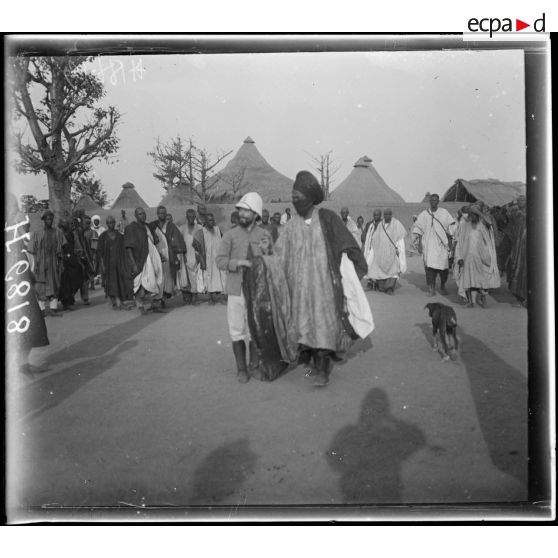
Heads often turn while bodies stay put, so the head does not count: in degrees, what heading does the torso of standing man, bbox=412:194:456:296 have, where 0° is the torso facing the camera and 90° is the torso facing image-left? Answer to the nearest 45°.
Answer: approximately 0°

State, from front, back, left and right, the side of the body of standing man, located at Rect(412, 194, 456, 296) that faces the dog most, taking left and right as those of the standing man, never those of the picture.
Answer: front

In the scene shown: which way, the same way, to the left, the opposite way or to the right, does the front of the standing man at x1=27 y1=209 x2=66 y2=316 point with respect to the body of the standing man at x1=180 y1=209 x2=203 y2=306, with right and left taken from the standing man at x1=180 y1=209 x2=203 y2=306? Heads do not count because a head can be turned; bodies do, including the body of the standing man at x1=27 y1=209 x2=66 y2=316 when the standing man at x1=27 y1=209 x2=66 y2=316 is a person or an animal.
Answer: the same way

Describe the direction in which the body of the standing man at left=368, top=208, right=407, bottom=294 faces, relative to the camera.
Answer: toward the camera

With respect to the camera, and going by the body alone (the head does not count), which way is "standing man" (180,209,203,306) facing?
toward the camera

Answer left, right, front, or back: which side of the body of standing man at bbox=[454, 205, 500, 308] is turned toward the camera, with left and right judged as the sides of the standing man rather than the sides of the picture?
front

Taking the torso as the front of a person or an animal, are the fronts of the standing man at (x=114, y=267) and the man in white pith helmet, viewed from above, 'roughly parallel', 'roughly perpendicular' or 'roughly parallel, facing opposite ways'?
roughly parallel

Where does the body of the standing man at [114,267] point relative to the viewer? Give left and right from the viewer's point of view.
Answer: facing the viewer
